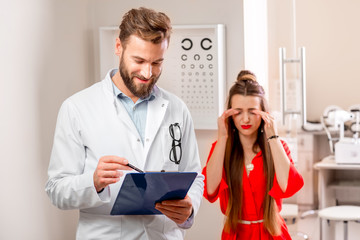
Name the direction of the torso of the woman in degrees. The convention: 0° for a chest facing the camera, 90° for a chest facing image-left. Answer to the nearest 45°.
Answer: approximately 0°

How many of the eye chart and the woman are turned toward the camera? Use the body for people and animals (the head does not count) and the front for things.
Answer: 2

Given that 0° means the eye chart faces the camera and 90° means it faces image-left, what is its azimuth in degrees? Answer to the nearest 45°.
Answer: approximately 0°

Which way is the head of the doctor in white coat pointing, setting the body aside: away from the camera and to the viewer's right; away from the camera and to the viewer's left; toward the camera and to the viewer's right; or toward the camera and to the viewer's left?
toward the camera and to the viewer's right
